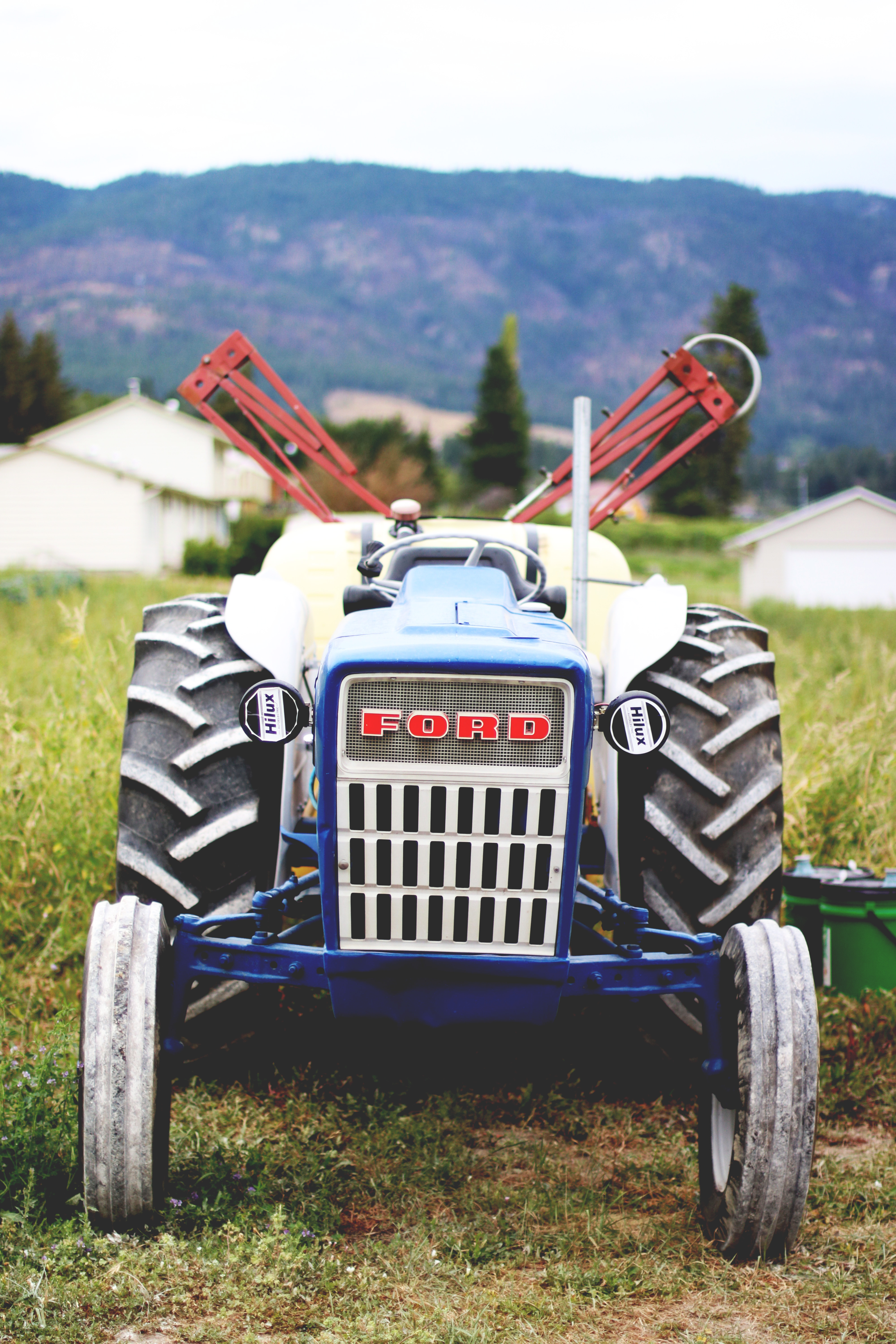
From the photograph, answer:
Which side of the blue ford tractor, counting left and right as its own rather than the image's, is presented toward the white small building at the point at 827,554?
back

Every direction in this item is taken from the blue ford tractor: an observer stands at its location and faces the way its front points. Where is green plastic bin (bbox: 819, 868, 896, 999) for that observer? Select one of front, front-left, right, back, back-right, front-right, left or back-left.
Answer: back-left

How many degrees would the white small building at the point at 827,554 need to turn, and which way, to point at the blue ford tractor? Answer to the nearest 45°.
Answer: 0° — it already faces it

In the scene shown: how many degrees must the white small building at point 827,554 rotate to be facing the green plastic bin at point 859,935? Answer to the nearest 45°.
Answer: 0° — it already faces it

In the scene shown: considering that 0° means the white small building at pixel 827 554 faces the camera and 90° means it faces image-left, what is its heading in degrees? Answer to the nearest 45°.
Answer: approximately 0°

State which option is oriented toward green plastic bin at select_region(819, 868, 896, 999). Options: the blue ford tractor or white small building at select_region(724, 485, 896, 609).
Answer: the white small building

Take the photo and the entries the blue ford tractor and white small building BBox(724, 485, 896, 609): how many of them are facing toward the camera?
2
